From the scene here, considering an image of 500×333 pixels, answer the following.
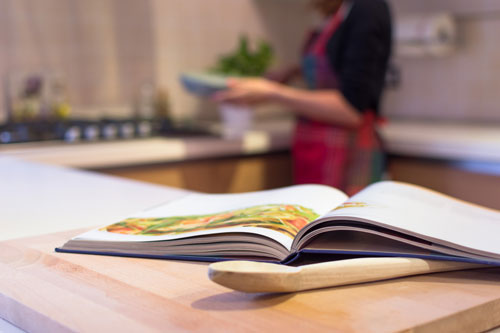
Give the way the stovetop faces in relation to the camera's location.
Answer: facing the viewer

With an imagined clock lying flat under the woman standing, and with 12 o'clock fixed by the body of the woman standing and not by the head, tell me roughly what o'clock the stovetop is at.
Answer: The stovetop is roughly at 12 o'clock from the woman standing.

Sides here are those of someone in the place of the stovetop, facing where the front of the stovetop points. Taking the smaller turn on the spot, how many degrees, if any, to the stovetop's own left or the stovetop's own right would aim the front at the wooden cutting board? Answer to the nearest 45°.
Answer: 0° — it already faces it

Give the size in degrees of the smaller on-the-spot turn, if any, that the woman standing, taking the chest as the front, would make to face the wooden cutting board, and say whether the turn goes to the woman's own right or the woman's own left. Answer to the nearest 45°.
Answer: approximately 90° to the woman's own left

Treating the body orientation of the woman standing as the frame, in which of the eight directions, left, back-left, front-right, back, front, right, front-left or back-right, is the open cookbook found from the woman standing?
left

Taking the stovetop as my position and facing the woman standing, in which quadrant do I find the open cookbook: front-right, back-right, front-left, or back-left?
front-right

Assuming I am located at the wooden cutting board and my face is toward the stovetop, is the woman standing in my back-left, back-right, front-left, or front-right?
front-right

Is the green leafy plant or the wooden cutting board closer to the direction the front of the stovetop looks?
the wooden cutting board

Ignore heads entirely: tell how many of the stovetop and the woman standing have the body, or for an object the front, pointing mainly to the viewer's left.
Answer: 1

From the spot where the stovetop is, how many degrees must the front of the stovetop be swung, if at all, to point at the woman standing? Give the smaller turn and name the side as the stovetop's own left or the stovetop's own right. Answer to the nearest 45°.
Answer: approximately 90° to the stovetop's own left

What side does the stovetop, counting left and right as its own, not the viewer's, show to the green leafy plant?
left

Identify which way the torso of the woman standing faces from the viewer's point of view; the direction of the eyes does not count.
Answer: to the viewer's left

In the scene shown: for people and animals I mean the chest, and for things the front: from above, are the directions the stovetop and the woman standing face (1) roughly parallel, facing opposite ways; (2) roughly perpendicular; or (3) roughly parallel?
roughly perpendicular

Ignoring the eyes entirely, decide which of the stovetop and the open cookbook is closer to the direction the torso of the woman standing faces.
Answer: the stovetop
